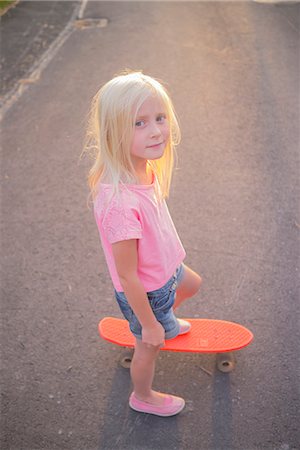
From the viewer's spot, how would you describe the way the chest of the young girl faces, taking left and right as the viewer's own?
facing to the right of the viewer

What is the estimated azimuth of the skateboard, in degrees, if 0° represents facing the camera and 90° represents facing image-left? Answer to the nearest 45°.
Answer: approximately 270°
